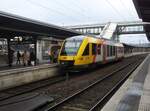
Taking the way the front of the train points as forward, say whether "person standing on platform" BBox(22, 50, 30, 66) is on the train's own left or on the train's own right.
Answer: on the train's own right

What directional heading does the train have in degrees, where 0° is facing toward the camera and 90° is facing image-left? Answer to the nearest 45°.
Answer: approximately 45°
